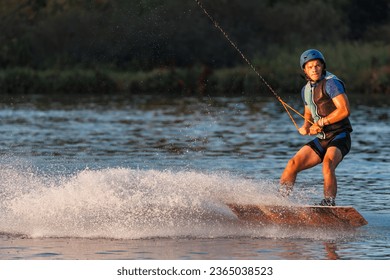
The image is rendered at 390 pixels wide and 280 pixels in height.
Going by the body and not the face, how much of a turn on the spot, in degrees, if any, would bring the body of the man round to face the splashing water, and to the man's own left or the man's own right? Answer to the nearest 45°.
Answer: approximately 45° to the man's own right

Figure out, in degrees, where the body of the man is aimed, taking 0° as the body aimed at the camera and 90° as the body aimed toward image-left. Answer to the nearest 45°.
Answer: approximately 45°
